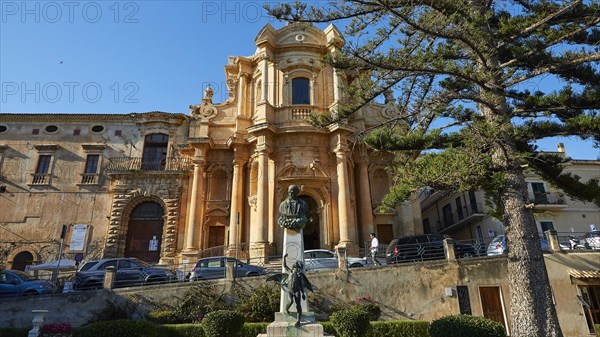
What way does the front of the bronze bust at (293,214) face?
toward the camera

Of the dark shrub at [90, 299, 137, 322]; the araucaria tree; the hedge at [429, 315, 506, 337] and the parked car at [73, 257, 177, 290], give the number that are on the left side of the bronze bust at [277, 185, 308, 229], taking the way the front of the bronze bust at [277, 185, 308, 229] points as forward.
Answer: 2

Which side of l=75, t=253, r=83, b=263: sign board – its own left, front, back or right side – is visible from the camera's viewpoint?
front

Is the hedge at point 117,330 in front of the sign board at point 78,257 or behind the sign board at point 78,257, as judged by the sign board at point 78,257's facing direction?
in front

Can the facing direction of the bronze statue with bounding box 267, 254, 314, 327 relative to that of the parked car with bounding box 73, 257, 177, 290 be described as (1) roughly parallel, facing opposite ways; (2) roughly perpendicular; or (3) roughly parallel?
roughly perpendicular

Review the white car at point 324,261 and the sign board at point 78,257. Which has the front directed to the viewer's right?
the white car

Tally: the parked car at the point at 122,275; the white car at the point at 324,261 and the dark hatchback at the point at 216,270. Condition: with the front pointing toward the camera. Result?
0

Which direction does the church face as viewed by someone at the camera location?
facing the viewer

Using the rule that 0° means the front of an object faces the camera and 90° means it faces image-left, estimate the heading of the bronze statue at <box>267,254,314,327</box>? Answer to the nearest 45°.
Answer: approximately 0°

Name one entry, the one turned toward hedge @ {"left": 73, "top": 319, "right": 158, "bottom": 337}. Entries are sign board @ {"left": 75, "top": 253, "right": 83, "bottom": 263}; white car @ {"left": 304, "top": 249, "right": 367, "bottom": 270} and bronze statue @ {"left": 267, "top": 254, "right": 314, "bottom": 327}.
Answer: the sign board

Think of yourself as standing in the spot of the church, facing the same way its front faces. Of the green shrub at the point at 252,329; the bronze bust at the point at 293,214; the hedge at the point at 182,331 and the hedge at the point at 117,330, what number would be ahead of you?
4

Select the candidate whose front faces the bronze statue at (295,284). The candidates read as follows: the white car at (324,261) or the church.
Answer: the church

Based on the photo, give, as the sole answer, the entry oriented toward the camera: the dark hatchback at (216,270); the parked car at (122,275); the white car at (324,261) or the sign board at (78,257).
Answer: the sign board
